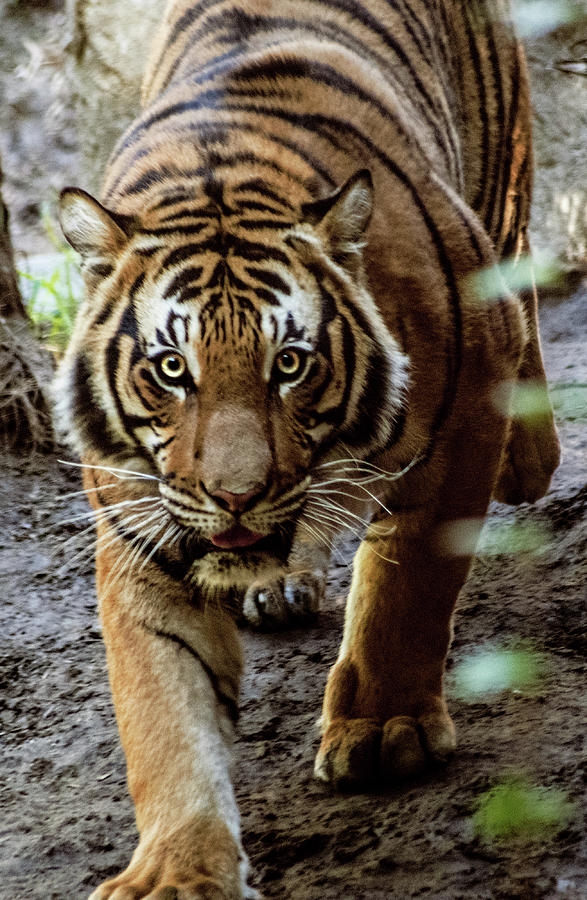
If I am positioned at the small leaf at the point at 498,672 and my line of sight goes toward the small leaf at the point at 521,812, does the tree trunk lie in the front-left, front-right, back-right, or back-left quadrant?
back-right

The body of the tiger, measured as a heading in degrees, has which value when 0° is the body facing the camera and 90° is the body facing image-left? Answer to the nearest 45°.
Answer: approximately 0°

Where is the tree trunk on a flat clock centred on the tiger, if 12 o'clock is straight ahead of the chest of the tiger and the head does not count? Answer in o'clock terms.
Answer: The tree trunk is roughly at 5 o'clock from the tiger.
